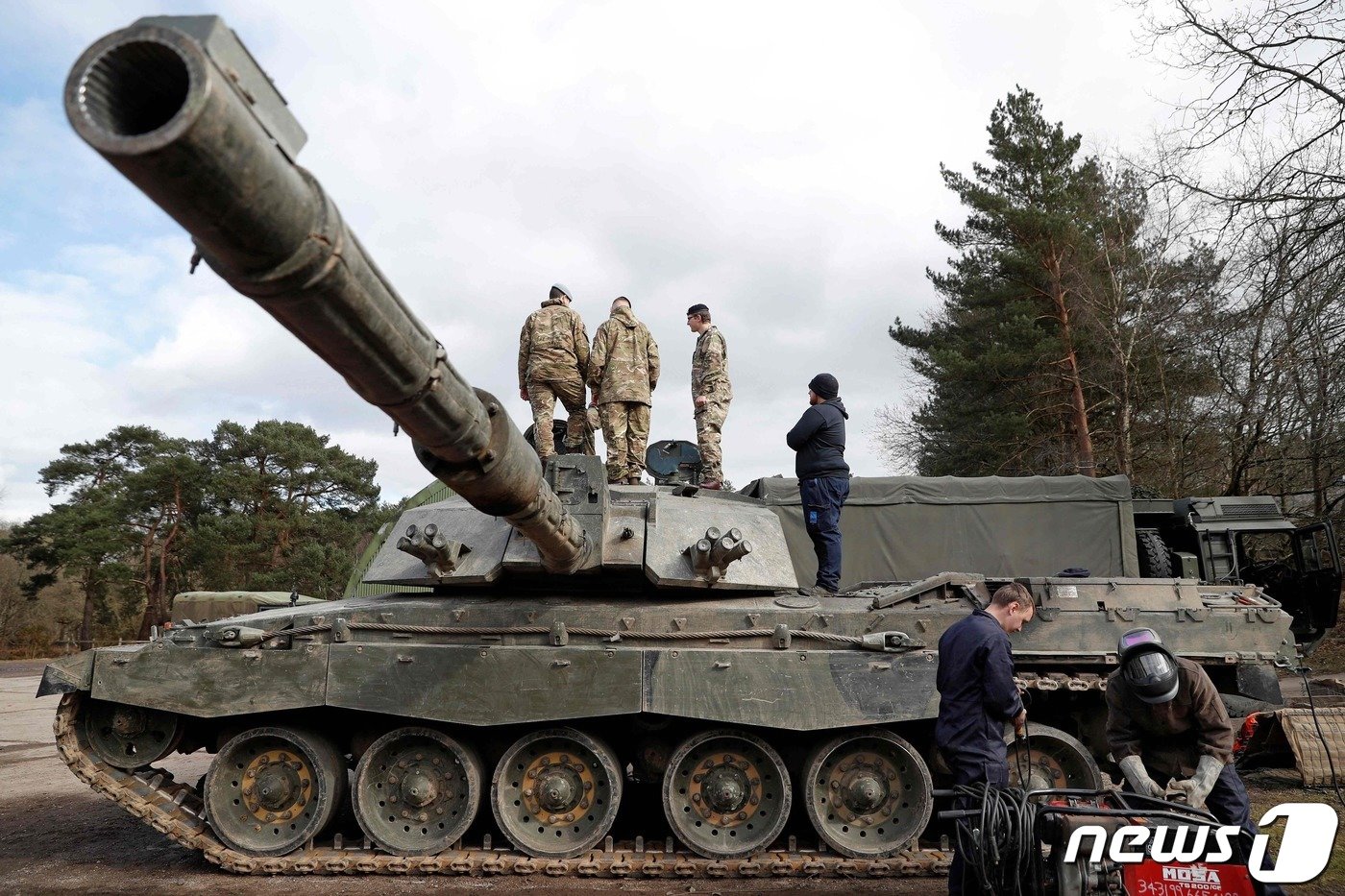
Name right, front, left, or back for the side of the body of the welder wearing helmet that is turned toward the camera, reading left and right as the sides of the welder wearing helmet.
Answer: front

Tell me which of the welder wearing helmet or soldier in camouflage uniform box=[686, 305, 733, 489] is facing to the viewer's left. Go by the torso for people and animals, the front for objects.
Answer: the soldier in camouflage uniform

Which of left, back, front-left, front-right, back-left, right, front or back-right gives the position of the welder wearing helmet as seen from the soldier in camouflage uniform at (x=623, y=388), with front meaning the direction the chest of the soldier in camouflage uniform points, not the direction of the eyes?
back-right

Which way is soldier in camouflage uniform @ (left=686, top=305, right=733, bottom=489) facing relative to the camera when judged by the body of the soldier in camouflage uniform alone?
to the viewer's left

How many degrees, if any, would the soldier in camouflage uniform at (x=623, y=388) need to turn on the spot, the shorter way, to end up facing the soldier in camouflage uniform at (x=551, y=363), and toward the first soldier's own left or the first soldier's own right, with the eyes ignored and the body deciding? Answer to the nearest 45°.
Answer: approximately 90° to the first soldier's own left

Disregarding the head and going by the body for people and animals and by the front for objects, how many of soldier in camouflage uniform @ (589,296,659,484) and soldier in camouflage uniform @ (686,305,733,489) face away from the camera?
1

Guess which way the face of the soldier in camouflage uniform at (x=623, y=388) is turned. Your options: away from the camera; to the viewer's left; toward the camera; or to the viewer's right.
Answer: away from the camera

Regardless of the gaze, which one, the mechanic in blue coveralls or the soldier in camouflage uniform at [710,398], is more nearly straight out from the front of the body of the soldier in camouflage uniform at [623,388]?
the soldier in camouflage uniform

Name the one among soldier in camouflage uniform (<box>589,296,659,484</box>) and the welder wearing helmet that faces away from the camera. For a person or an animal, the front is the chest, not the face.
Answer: the soldier in camouflage uniform

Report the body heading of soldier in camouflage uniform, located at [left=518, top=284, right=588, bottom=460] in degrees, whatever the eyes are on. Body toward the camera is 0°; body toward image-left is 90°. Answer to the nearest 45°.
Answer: approximately 180°

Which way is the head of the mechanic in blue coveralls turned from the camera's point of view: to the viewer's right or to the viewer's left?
to the viewer's right

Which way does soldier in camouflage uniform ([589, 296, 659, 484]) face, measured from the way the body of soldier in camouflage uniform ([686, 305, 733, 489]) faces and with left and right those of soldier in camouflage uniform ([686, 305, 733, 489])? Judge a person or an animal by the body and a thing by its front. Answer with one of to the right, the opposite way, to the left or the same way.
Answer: to the right

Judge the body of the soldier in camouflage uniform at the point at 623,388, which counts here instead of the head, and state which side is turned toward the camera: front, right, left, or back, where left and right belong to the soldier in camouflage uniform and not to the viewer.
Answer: back

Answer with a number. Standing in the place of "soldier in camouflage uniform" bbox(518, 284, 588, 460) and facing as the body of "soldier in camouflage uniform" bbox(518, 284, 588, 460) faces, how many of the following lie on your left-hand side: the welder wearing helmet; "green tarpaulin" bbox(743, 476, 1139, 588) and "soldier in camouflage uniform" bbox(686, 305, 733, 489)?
0
